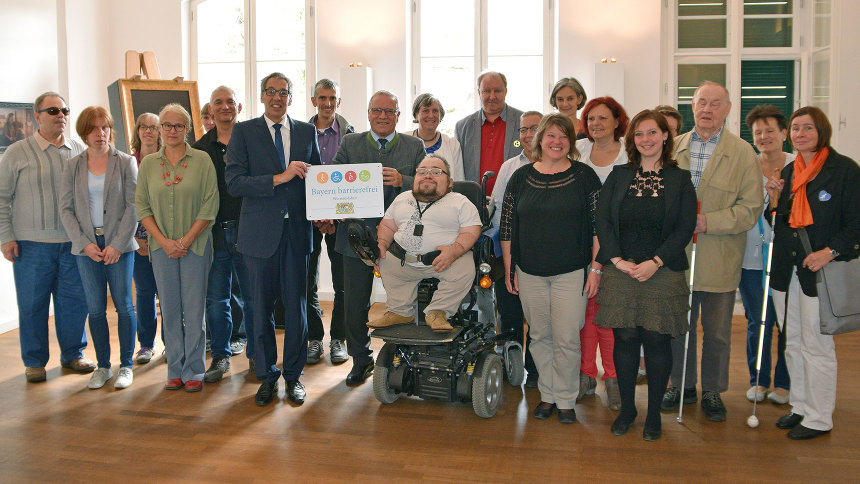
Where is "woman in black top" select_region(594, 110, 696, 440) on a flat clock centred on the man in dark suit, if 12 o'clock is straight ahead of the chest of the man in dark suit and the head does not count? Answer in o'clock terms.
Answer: The woman in black top is roughly at 10 o'clock from the man in dark suit.

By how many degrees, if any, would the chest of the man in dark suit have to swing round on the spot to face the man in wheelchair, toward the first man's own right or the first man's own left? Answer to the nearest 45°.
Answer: approximately 90° to the first man's own left

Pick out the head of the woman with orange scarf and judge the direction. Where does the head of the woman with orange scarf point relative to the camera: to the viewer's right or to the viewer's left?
to the viewer's left

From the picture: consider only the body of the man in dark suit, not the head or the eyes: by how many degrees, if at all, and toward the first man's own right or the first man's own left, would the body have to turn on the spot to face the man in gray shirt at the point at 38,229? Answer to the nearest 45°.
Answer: approximately 135° to the first man's own right

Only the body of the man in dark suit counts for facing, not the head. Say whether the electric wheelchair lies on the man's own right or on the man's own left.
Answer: on the man's own left

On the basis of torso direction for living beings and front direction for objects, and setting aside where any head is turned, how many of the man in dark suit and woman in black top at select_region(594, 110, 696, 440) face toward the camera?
2
